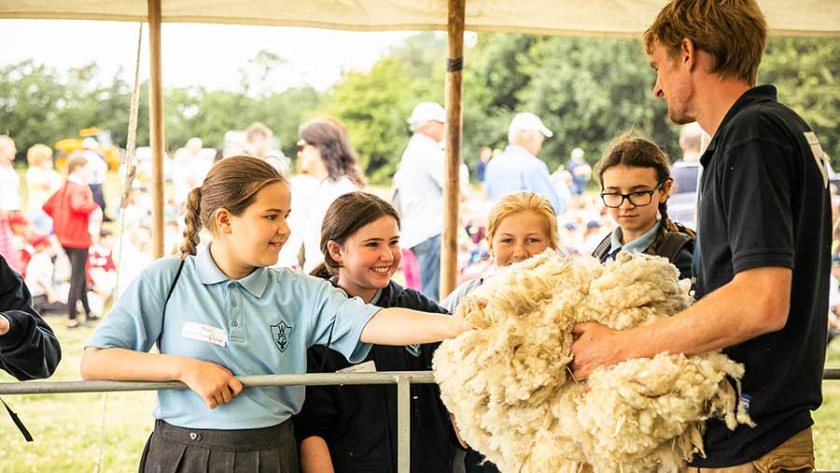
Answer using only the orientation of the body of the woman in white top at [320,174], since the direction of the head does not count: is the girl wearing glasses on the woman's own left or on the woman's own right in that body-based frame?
on the woman's own left

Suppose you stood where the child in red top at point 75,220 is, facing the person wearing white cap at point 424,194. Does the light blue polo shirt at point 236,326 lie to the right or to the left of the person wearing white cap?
right

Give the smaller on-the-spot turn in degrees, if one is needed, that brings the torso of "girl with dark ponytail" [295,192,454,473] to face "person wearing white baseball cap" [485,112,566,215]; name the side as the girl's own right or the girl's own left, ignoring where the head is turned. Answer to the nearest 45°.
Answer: approximately 135° to the girl's own left

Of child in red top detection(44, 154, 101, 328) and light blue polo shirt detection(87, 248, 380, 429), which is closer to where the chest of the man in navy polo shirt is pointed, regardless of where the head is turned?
the light blue polo shirt

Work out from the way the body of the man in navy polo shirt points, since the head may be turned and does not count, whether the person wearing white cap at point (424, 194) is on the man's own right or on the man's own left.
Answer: on the man's own right

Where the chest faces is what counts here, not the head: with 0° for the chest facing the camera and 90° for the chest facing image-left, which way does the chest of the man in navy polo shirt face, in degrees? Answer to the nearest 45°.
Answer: approximately 90°

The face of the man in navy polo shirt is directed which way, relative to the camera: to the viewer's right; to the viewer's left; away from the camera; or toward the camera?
to the viewer's left

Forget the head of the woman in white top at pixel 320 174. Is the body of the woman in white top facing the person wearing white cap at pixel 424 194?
no
